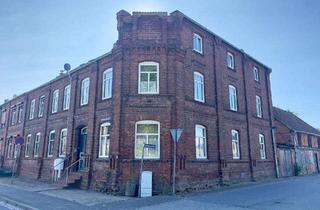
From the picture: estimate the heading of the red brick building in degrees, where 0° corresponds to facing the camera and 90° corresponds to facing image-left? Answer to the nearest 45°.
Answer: approximately 45°

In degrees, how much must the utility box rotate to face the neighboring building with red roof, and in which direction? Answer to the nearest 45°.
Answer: approximately 135° to its left

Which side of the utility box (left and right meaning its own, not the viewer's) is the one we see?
front

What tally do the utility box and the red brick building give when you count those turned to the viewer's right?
0

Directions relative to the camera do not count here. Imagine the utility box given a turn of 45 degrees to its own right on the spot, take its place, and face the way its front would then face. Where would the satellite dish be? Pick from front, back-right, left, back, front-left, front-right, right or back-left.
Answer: right
